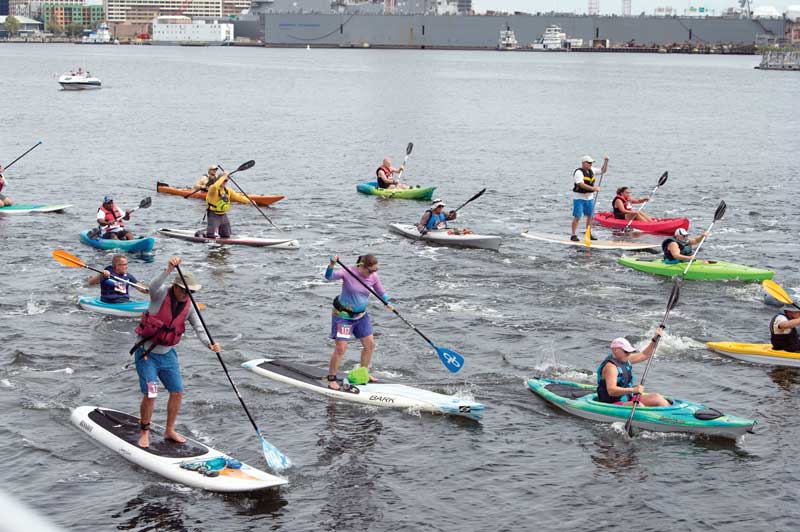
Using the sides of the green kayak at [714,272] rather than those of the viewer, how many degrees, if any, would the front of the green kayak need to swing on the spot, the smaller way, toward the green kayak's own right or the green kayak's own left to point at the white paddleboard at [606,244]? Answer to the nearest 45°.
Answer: approximately 135° to the green kayak's own left

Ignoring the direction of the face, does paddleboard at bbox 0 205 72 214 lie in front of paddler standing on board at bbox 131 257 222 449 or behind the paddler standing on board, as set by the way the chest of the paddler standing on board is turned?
behind

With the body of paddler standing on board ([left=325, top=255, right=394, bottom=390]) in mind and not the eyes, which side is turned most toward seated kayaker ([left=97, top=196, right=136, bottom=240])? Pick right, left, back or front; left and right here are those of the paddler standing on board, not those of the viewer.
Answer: back

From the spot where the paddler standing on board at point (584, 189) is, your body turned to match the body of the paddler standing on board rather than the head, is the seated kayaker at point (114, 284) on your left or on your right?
on your right

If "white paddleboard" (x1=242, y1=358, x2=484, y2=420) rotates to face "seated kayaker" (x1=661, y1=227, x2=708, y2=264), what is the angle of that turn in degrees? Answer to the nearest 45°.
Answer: approximately 90° to its left

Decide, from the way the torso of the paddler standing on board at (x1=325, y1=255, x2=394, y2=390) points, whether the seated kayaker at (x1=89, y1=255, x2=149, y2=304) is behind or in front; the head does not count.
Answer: behind
